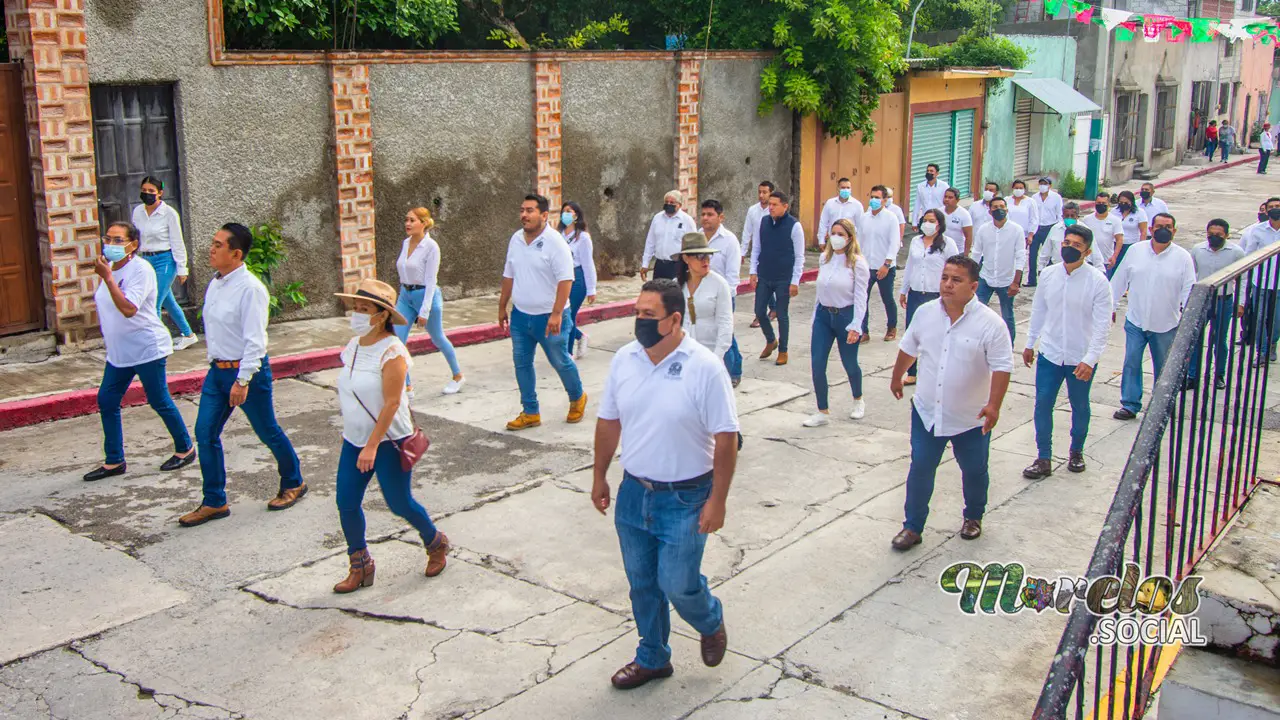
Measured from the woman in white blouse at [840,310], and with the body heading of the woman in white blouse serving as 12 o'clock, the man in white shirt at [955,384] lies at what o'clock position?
The man in white shirt is roughly at 10 o'clock from the woman in white blouse.

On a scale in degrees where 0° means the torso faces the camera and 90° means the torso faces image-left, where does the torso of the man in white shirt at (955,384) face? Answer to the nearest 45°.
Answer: approximately 45°

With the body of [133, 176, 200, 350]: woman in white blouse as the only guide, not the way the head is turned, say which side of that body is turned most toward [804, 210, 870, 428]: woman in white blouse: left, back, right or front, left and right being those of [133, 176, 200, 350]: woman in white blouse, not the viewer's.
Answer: left

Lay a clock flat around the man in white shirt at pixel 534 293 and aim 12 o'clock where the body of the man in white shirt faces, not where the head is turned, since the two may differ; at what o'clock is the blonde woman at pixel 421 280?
The blonde woman is roughly at 3 o'clock from the man in white shirt.

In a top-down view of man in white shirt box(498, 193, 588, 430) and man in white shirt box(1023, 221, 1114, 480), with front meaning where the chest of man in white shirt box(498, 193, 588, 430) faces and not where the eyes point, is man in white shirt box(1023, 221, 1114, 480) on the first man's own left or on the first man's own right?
on the first man's own left

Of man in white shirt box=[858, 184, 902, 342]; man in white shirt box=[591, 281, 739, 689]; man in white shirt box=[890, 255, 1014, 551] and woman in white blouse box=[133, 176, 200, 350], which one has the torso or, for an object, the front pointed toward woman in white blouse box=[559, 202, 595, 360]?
man in white shirt box=[858, 184, 902, 342]

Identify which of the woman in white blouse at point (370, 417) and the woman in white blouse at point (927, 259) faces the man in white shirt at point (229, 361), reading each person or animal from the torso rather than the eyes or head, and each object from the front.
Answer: the woman in white blouse at point (927, 259)
